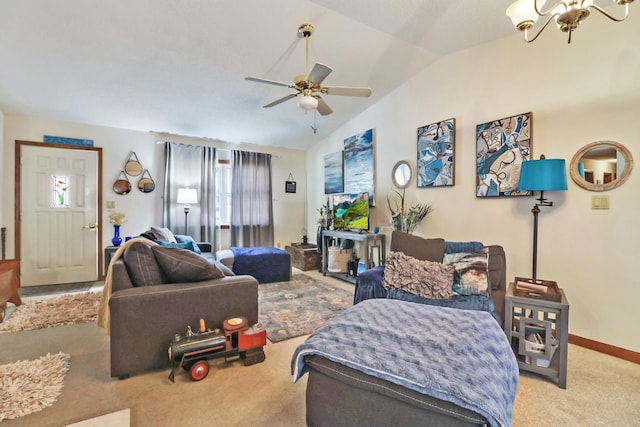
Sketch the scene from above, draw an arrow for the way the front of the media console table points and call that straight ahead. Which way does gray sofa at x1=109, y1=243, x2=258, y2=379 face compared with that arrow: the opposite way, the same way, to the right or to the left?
the opposite way

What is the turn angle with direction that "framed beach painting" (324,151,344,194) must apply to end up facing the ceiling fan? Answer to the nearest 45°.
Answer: approximately 45° to its left

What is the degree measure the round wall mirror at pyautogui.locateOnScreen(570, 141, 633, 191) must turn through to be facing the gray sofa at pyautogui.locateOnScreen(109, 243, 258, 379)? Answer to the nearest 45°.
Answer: approximately 45° to its right

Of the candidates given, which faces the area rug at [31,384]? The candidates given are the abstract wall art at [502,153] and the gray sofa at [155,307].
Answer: the abstract wall art

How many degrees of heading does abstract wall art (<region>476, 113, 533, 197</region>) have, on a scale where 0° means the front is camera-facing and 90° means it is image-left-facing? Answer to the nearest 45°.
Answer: approximately 45°

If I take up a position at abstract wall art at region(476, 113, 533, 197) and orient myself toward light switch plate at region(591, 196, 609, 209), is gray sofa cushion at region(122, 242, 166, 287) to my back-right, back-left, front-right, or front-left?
back-right

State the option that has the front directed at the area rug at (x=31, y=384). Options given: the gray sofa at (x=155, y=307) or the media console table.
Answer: the media console table

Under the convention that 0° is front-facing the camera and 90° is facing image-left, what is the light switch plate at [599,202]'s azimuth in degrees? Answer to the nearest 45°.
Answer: approximately 0°
